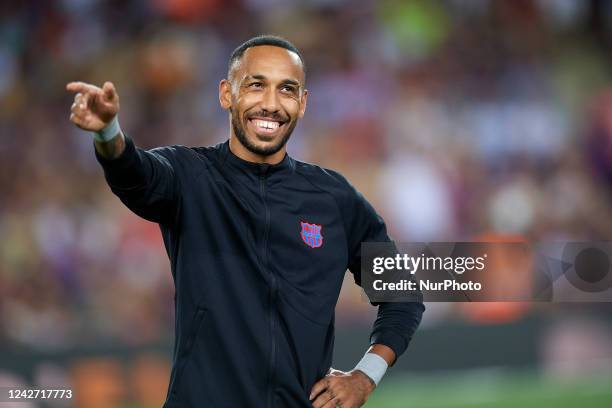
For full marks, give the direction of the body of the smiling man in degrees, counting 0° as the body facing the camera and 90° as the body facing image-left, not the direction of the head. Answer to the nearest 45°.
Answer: approximately 0°
